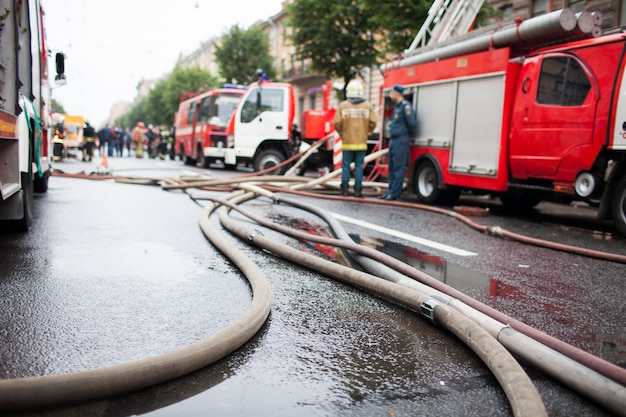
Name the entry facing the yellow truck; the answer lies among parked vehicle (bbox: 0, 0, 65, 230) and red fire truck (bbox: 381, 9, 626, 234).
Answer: the parked vehicle

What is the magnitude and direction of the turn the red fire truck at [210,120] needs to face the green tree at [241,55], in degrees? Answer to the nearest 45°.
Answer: approximately 135° to its left

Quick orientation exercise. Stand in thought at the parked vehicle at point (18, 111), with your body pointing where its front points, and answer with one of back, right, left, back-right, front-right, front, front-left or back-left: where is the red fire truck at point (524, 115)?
right

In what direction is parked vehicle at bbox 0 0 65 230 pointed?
away from the camera

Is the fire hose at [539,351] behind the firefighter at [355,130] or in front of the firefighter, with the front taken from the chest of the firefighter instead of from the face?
behind

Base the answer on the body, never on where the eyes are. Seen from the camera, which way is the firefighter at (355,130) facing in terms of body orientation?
away from the camera

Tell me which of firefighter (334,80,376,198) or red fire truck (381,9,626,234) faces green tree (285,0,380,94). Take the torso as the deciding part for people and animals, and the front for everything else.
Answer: the firefighter

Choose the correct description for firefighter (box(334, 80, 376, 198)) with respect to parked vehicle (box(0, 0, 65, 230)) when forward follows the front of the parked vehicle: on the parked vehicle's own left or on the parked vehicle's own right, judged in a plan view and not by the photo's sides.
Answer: on the parked vehicle's own right

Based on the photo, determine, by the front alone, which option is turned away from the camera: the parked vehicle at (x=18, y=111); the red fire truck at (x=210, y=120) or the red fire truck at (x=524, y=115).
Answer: the parked vehicle

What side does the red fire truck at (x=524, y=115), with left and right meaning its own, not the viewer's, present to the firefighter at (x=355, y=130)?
back

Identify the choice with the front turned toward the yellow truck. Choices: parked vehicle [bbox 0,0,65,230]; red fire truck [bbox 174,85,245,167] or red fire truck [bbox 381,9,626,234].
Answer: the parked vehicle

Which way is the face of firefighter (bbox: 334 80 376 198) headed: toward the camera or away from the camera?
away from the camera

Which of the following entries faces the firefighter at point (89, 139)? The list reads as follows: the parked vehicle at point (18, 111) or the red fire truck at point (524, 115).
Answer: the parked vehicle

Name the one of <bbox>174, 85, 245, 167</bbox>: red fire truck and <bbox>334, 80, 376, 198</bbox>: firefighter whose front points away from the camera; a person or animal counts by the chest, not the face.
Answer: the firefighter

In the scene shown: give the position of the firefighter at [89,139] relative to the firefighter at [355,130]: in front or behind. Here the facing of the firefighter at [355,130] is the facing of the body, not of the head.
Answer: in front

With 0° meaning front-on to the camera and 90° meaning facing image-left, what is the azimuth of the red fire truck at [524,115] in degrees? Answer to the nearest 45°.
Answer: approximately 315°

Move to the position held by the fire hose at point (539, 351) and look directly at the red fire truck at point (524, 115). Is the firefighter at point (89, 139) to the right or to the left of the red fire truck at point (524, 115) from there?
left

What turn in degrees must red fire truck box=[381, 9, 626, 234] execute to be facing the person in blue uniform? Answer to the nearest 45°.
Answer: approximately 180°
